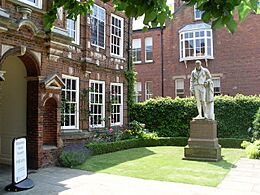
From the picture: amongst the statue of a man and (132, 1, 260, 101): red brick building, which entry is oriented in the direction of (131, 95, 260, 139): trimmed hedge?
the red brick building

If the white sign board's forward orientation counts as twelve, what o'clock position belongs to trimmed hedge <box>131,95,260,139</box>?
The trimmed hedge is roughly at 9 o'clock from the white sign board.

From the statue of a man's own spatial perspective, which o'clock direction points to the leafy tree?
The leafy tree is roughly at 12 o'clock from the statue of a man.

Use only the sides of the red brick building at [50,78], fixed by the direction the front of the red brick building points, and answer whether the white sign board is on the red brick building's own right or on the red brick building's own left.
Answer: on the red brick building's own right

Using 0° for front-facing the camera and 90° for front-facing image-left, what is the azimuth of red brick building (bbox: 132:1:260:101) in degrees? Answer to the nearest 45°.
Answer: approximately 0°

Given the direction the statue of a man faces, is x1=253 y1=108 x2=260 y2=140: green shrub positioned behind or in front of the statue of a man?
behind

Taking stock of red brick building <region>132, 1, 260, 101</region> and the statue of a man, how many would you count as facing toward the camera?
2

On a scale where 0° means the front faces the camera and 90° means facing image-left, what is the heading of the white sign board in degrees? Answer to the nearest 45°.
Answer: approximately 315°
